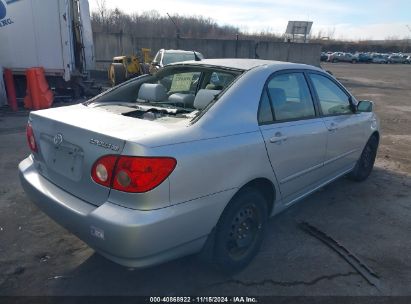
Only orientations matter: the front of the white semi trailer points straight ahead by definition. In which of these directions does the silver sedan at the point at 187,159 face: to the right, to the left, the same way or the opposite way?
to the right

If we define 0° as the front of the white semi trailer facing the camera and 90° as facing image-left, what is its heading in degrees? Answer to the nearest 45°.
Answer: approximately 135°

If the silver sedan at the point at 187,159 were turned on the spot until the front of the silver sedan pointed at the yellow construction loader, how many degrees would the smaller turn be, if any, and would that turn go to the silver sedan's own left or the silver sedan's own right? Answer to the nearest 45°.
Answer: approximately 45° to the silver sedan's own left

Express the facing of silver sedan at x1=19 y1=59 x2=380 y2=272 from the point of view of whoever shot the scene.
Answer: facing away from the viewer and to the right of the viewer

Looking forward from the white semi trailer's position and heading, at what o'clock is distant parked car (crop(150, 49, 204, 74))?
The distant parked car is roughly at 4 o'clock from the white semi trailer.
